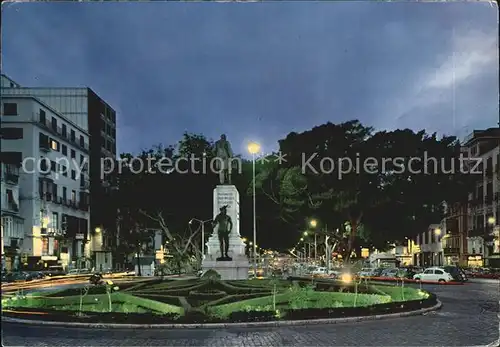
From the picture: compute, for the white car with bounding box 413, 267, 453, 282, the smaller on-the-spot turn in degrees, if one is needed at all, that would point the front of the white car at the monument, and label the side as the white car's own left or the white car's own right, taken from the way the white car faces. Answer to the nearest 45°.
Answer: approximately 45° to the white car's own left

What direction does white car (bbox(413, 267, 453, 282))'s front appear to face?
to the viewer's left
